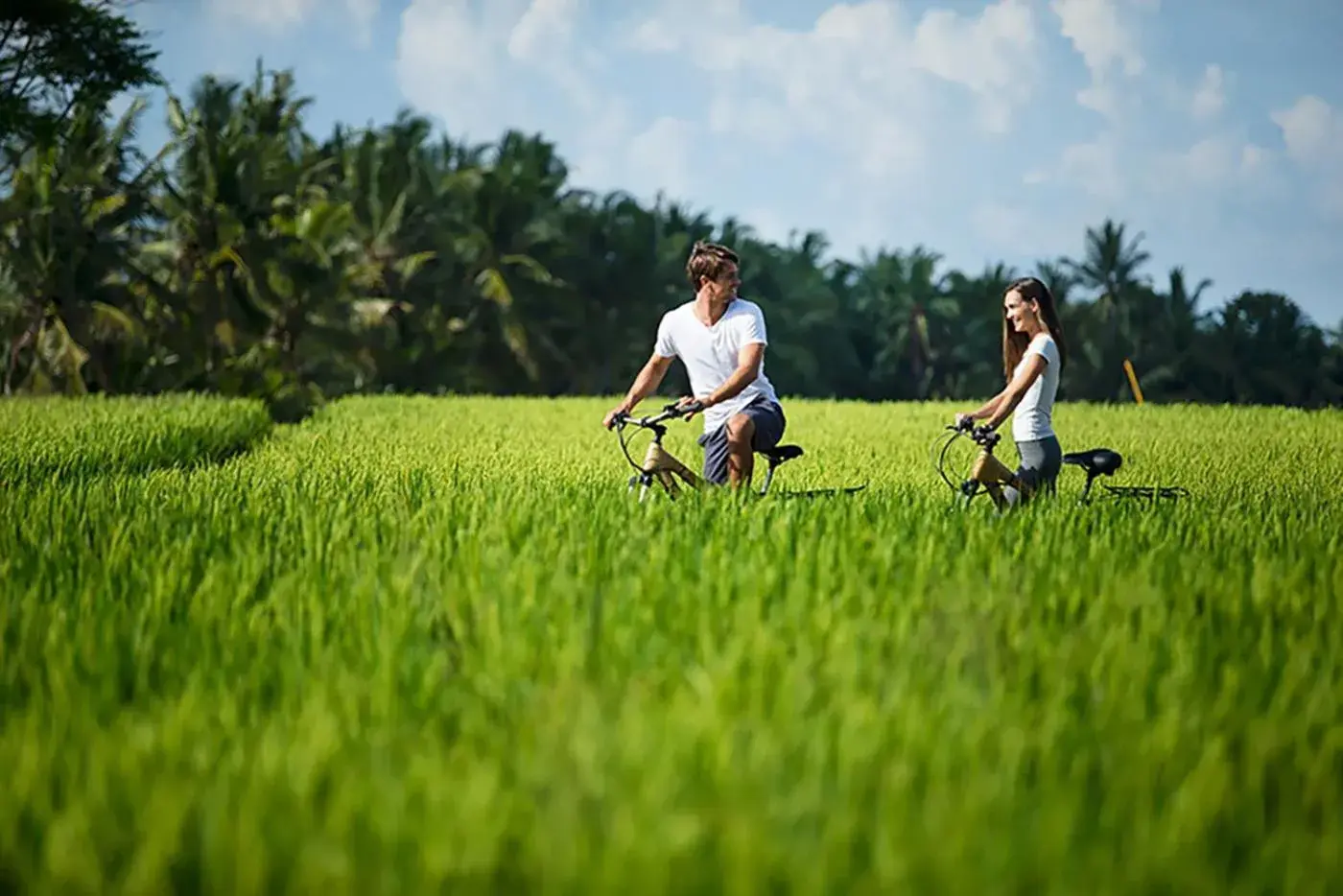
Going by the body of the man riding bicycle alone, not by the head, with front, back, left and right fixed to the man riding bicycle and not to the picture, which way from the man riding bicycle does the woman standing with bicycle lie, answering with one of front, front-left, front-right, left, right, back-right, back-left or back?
back-left

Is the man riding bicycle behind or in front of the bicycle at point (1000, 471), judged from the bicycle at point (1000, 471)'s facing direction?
in front

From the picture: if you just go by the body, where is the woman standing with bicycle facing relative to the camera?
to the viewer's left

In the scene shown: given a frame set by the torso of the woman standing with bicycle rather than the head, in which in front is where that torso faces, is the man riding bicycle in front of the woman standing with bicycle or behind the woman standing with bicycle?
in front

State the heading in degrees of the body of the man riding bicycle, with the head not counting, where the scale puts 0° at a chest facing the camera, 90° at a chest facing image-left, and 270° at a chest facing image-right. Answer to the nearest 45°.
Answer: approximately 45°

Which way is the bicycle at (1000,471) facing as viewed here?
to the viewer's left

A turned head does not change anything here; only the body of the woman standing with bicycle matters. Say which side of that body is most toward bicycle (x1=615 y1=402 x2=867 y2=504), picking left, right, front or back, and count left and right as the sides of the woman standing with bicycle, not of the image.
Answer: front

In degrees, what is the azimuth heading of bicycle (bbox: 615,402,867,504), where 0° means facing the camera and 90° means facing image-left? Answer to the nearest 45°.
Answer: approximately 45°

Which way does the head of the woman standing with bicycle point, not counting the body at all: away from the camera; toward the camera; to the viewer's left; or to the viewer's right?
to the viewer's left
